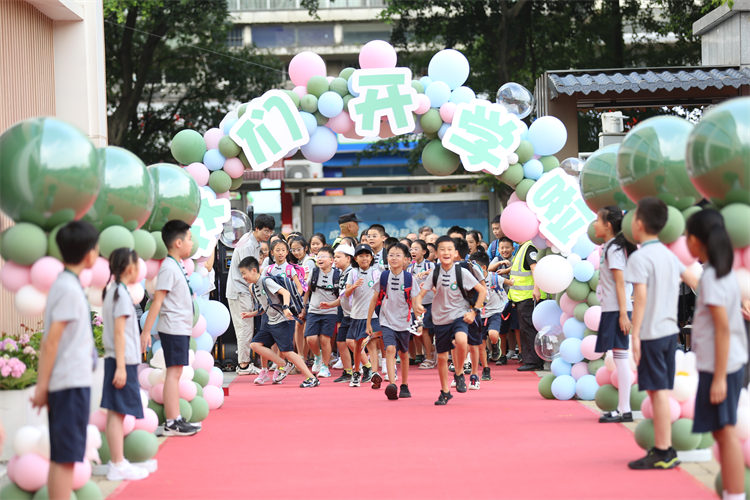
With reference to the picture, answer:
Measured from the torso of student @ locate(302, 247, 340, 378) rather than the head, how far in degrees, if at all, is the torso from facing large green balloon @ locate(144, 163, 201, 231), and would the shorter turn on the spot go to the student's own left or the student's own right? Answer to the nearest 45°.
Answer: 0° — they already face it

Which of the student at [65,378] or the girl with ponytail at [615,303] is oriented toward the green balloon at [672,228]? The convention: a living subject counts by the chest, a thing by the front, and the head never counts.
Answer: the student

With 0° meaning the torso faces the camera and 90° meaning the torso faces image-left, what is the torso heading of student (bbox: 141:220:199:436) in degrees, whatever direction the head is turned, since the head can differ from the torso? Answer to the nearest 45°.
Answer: approximately 270°

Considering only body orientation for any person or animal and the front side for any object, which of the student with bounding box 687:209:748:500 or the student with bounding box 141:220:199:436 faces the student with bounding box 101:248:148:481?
the student with bounding box 687:209:748:500

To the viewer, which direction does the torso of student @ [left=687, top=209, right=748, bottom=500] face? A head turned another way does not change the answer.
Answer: to the viewer's left

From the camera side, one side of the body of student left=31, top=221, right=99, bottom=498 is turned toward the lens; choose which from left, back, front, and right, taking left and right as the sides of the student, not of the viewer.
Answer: right

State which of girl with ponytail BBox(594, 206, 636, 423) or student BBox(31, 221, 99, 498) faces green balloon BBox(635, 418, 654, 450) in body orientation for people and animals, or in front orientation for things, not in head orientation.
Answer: the student

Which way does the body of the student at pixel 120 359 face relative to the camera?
to the viewer's right

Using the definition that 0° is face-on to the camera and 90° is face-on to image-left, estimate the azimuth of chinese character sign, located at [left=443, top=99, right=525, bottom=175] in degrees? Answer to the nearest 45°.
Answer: approximately 0°

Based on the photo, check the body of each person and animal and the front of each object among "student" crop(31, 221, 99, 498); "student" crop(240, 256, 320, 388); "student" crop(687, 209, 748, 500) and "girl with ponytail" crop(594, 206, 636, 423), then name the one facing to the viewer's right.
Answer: "student" crop(31, 221, 99, 498)

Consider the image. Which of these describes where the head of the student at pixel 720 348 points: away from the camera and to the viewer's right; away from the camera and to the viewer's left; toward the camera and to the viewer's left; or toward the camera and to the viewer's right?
away from the camera and to the viewer's left

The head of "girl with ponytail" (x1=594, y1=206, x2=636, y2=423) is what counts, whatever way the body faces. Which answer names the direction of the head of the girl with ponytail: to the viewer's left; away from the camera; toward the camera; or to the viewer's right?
to the viewer's left
